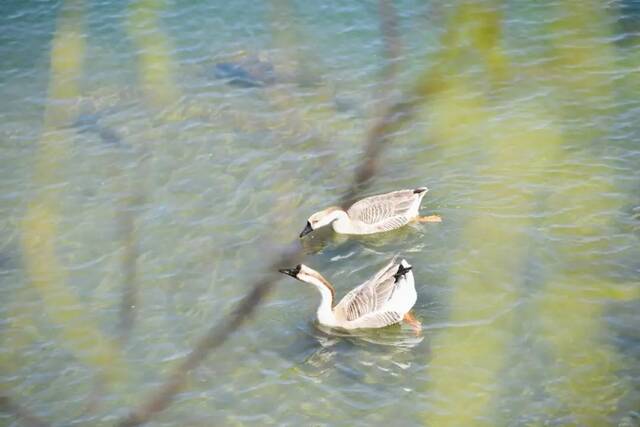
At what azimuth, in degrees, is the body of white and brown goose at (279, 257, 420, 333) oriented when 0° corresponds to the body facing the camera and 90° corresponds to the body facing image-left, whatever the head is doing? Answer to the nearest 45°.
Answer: approximately 90°

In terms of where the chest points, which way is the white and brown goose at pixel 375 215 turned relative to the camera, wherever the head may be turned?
to the viewer's left

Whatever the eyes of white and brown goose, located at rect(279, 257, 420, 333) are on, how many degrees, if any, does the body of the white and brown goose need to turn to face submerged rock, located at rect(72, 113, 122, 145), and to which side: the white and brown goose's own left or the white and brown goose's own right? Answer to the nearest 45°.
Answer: approximately 45° to the white and brown goose's own right

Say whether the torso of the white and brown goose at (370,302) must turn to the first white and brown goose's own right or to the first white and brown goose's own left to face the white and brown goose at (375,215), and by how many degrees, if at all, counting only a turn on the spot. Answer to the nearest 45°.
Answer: approximately 90° to the first white and brown goose's own right

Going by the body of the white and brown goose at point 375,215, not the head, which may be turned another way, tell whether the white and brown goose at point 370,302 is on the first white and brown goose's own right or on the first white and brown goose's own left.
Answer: on the first white and brown goose's own left

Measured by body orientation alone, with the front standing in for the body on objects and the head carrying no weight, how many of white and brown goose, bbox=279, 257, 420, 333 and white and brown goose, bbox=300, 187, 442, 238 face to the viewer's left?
2

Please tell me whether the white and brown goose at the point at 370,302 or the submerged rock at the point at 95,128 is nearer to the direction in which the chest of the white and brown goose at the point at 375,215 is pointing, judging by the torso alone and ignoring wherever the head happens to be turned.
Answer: the submerged rock

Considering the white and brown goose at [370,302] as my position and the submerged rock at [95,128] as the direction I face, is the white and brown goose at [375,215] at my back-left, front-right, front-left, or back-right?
front-right

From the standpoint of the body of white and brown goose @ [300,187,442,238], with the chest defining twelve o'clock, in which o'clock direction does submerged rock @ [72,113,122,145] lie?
The submerged rock is roughly at 1 o'clock from the white and brown goose.

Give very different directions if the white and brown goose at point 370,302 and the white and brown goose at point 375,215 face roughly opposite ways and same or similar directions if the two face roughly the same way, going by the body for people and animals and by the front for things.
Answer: same or similar directions

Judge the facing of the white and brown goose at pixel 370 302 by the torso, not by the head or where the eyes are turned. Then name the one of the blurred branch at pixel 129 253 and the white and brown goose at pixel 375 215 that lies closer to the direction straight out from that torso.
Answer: the blurred branch
